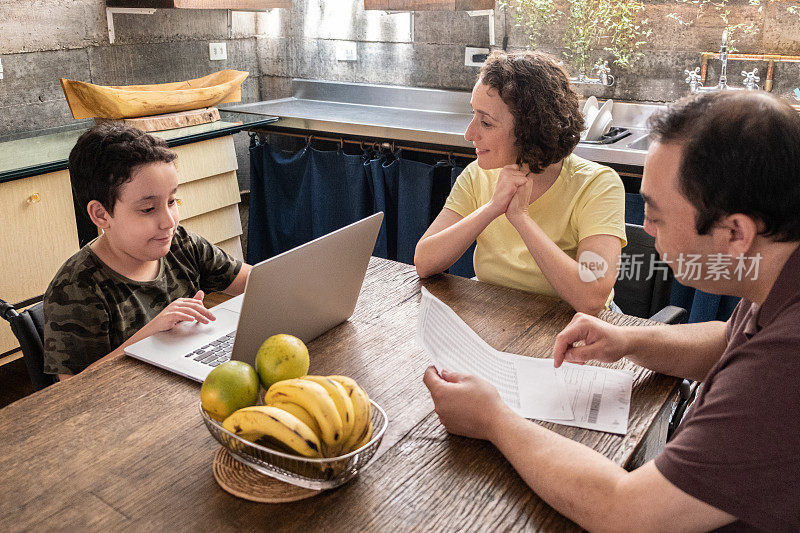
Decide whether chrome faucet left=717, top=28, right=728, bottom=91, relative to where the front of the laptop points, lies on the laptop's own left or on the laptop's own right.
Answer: on the laptop's own right

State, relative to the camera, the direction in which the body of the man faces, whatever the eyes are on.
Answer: to the viewer's left

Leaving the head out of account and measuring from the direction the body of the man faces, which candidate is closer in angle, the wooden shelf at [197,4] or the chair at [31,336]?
the chair

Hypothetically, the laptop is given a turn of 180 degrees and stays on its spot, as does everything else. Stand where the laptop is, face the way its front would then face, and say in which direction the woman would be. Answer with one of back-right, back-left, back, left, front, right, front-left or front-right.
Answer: left

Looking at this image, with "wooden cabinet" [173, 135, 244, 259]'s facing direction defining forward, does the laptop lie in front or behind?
in front

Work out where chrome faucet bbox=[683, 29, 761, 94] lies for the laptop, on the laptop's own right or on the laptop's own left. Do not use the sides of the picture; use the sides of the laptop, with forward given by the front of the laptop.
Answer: on the laptop's own right

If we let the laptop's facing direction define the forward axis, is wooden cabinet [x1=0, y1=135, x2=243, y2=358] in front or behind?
in front

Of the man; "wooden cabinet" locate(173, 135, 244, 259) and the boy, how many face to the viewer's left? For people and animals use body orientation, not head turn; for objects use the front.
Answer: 1

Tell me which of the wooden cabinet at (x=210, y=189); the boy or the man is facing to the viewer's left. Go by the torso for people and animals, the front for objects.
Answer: the man

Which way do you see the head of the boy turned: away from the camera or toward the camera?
toward the camera

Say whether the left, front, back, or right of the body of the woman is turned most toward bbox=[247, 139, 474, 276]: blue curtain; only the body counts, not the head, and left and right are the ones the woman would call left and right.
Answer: right

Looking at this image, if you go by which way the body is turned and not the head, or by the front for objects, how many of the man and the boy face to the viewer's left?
1

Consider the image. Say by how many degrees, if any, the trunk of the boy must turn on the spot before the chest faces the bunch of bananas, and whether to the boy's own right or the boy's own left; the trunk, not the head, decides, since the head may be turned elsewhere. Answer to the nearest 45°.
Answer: approximately 45° to the boy's own right

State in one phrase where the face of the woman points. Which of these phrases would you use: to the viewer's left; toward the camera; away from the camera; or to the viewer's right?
to the viewer's left

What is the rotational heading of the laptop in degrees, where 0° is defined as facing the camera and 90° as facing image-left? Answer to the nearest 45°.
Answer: approximately 135°

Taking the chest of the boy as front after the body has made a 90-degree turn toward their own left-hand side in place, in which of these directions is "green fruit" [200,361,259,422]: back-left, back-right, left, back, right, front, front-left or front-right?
back-right
